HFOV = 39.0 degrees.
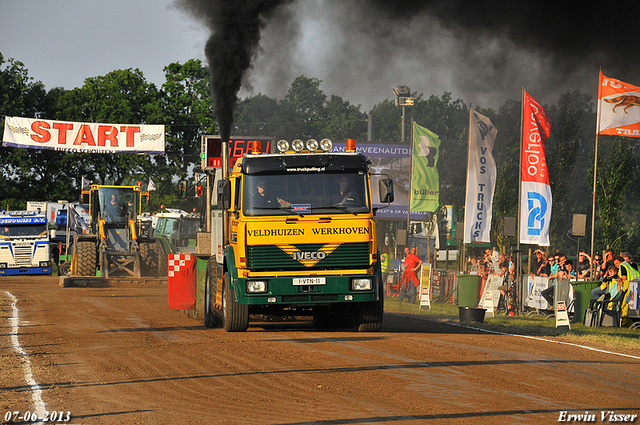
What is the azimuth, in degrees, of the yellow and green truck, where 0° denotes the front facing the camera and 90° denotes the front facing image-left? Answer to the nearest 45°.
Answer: approximately 0°

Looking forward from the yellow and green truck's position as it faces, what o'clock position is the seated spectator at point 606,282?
The seated spectator is roughly at 8 o'clock from the yellow and green truck.

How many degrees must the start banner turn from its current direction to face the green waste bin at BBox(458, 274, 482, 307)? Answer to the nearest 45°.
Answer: approximately 45° to its left

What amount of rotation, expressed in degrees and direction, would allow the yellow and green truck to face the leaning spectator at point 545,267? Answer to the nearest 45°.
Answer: approximately 135° to its left

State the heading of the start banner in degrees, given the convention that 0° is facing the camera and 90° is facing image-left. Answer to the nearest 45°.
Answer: approximately 0°

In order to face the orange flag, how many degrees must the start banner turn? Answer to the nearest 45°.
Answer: approximately 45° to its left

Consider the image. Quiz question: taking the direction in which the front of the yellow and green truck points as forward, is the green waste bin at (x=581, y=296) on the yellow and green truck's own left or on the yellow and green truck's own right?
on the yellow and green truck's own left

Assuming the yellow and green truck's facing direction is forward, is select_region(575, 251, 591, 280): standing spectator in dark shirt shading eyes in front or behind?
behind

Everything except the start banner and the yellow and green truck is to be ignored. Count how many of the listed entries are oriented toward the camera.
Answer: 2
